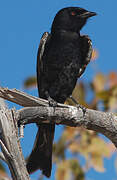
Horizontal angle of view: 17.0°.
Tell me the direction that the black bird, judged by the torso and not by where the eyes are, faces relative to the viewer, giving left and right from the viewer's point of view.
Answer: facing the viewer and to the right of the viewer
